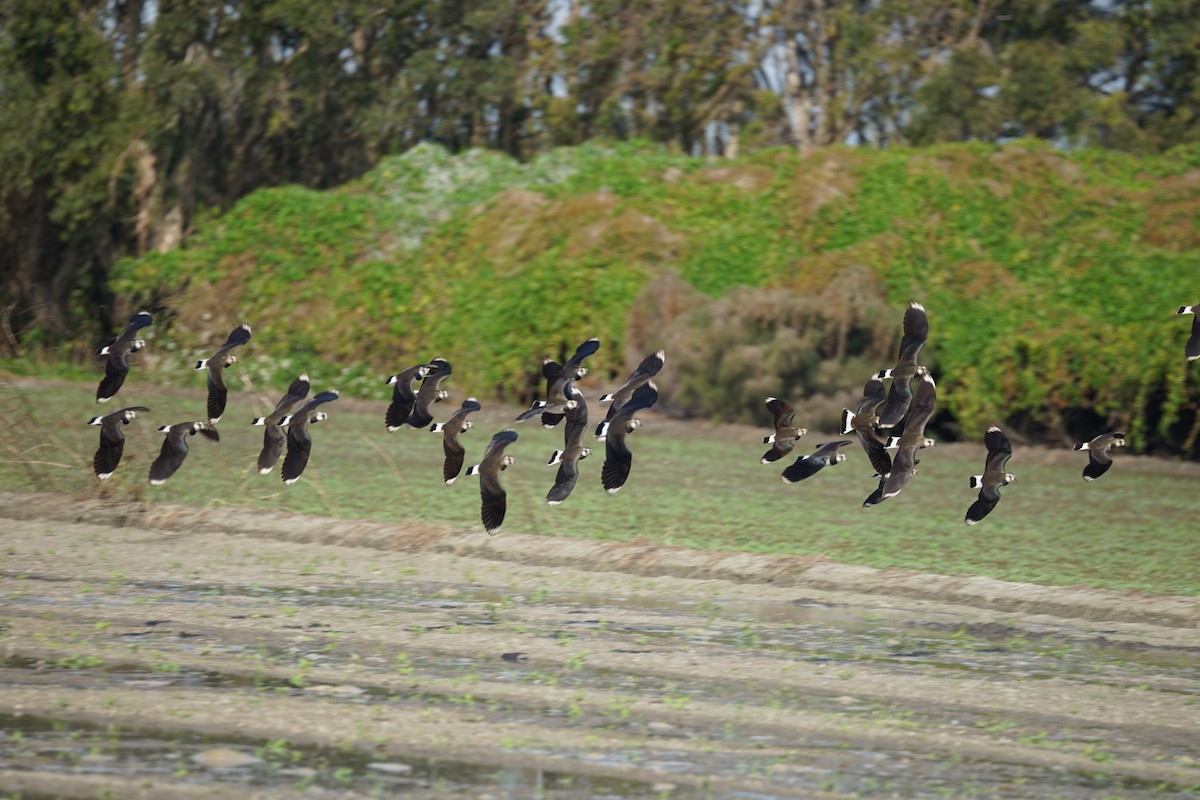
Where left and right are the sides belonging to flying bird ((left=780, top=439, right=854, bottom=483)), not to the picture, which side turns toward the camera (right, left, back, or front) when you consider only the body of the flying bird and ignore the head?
right
